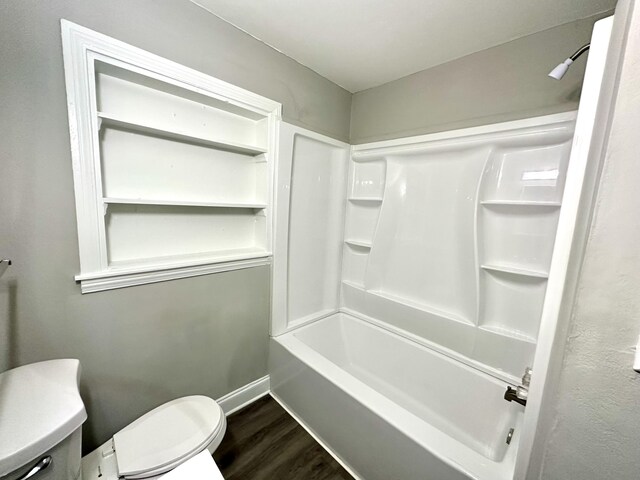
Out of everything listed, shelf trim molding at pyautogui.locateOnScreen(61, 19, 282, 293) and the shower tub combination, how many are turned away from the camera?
0

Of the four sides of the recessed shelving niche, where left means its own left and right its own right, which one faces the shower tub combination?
front

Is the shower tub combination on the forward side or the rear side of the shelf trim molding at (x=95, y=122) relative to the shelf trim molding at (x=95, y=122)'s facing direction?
on the forward side

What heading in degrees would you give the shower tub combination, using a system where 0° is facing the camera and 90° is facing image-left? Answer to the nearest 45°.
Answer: approximately 45°

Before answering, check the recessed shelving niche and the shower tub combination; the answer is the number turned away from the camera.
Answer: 0

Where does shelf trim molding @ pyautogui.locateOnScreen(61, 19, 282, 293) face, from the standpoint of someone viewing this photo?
facing the viewer and to the right of the viewer

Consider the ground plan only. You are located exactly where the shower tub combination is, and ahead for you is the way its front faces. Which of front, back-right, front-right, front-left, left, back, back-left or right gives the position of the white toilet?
front
